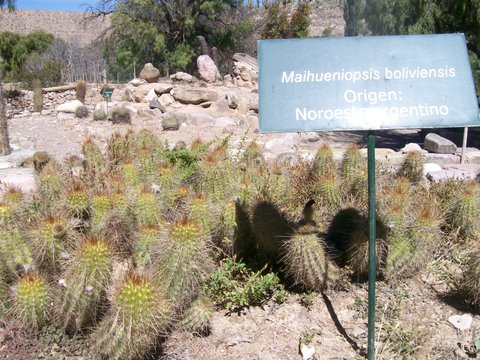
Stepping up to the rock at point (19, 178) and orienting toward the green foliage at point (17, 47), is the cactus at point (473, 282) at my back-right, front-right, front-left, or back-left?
back-right

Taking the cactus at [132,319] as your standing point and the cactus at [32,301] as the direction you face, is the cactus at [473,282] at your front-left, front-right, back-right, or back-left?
back-right

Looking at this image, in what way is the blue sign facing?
toward the camera

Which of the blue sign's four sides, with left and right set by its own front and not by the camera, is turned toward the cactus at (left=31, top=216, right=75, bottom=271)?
right

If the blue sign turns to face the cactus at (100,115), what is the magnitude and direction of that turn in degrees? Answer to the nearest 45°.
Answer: approximately 135° to its right

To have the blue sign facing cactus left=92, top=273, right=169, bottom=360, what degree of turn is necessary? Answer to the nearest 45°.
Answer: approximately 45° to its right

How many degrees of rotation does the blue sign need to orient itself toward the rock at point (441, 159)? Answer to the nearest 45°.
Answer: approximately 180°

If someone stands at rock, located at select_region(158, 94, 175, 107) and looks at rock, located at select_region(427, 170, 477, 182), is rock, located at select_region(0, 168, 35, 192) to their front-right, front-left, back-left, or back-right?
front-right

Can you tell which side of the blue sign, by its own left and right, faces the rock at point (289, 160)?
back

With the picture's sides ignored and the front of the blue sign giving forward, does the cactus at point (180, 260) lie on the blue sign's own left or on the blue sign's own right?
on the blue sign's own right

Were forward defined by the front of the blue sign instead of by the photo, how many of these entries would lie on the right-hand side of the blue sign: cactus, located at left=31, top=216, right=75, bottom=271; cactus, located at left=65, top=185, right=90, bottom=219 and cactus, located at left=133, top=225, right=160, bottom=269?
3

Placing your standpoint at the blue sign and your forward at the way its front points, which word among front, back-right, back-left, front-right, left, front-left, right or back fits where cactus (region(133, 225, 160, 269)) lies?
right

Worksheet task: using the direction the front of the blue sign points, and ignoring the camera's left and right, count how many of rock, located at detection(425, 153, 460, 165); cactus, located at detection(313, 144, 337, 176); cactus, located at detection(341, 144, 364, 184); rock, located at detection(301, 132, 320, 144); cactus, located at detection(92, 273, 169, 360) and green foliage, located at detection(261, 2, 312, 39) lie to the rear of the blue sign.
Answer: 5
